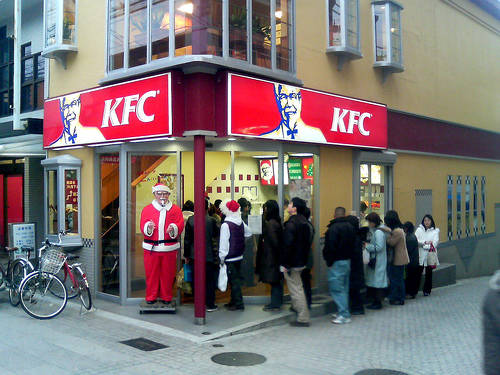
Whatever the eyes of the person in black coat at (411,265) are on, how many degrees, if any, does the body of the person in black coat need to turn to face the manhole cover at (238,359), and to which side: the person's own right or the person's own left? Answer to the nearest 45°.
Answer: approximately 90° to the person's own left

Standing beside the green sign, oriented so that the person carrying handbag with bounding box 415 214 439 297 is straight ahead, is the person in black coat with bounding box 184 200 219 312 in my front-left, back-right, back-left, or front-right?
back-right

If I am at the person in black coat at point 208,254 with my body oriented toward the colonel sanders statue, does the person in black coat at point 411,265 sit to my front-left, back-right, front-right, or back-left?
back-right

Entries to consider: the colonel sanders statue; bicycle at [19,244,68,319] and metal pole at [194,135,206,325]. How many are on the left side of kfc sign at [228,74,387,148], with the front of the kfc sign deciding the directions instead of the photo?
0

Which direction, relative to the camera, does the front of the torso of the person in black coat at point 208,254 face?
away from the camera

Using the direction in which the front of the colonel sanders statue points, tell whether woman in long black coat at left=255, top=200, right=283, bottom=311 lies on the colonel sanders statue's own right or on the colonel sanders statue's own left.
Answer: on the colonel sanders statue's own left

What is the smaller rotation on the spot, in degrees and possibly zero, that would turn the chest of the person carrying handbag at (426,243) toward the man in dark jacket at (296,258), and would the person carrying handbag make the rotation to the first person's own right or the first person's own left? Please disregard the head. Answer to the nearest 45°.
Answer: approximately 45° to the first person's own right

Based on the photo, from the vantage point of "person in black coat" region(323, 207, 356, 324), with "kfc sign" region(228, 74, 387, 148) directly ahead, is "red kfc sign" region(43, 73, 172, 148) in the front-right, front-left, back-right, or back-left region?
front-left

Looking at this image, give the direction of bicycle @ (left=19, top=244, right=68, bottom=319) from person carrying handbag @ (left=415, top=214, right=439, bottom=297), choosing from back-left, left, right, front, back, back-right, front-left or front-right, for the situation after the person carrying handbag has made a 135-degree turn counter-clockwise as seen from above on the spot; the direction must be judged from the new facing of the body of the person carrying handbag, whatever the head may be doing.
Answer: back

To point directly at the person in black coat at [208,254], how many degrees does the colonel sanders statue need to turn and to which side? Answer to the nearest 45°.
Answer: approximately 90° to its left

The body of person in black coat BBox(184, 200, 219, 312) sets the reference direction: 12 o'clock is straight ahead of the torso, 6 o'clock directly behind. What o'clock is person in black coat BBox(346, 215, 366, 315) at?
person in black coat BBox(346, 215, 366, 315) is roughly at 3 o'clock from person in black coat BBox(184, 200, 219, 312).

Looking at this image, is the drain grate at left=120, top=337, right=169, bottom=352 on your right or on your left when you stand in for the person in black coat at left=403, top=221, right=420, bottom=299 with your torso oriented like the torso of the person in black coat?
on your left

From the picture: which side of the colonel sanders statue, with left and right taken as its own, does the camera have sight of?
front

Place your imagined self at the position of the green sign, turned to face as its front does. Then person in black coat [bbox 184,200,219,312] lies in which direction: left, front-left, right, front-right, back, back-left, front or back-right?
front-right

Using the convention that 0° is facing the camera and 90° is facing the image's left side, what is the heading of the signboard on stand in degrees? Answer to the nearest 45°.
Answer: approximately 0°

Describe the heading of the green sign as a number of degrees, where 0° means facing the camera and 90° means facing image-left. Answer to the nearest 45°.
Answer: approximately 0°

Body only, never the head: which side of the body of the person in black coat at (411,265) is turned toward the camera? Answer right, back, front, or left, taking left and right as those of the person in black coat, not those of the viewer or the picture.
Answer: left
